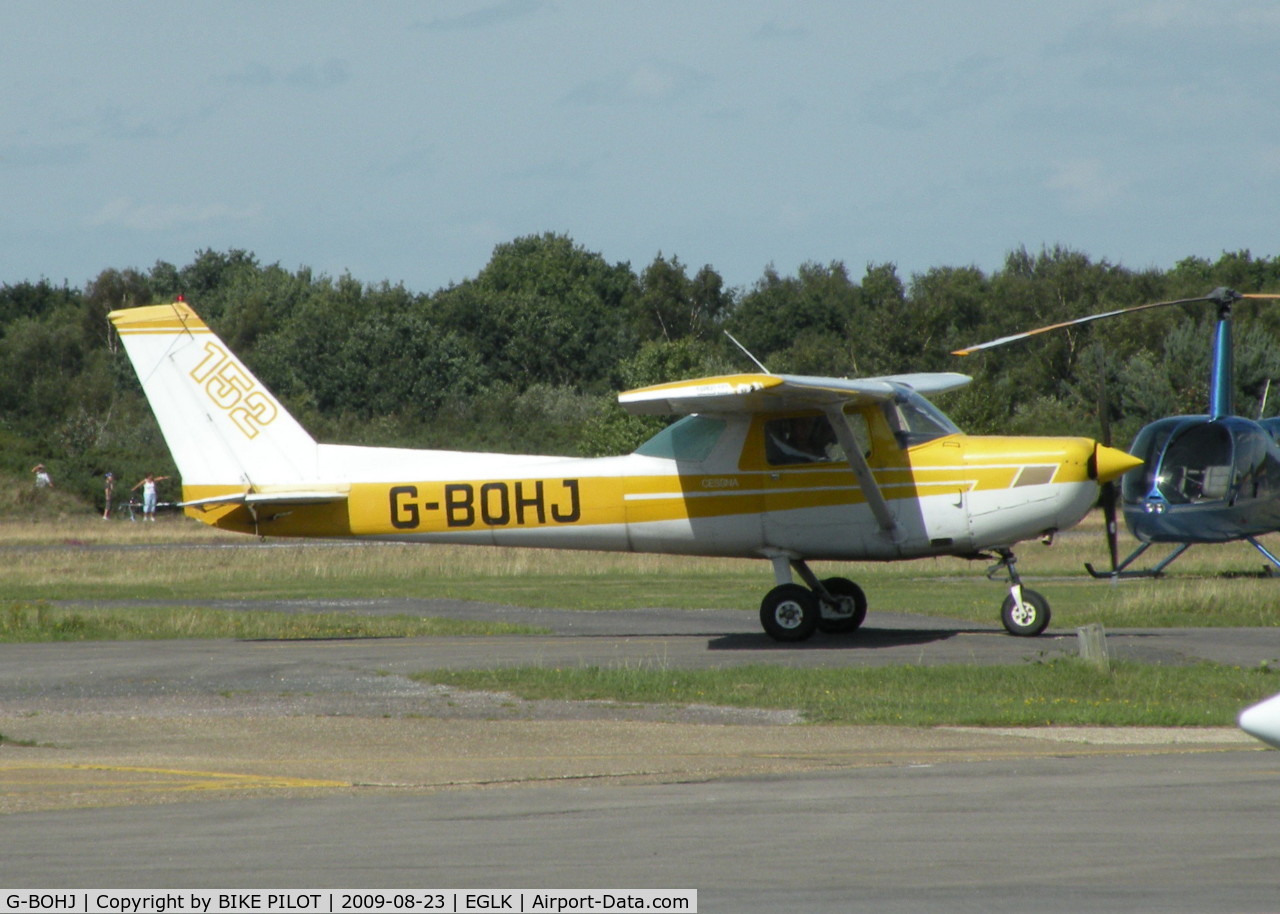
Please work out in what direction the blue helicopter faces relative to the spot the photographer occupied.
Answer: facing the viewer and to the left of the viewer

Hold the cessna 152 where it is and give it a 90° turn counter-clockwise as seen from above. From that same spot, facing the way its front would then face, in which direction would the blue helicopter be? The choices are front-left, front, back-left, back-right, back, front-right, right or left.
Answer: front-right

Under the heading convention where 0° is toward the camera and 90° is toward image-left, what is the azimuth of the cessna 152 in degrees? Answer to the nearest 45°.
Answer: approximately 270°
